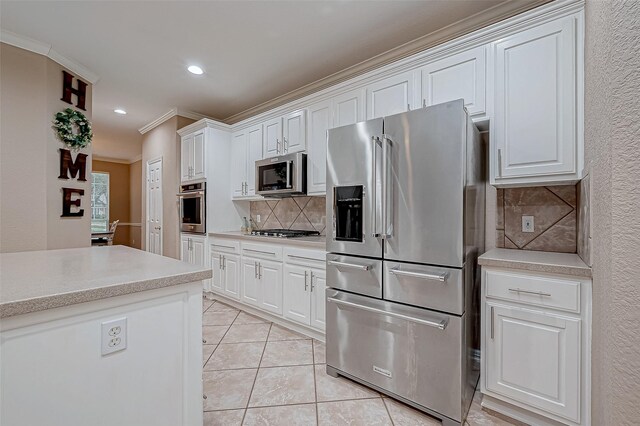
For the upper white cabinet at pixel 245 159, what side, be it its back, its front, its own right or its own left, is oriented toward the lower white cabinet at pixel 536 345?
left

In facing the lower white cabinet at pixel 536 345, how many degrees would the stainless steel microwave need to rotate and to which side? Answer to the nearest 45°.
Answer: approximately 90° to its left

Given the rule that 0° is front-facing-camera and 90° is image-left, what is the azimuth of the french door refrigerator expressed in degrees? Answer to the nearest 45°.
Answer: approximately 45°

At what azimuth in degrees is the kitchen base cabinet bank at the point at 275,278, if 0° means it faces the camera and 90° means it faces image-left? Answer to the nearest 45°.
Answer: approximately 45°

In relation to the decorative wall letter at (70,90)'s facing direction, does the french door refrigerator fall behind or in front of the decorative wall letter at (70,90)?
in front

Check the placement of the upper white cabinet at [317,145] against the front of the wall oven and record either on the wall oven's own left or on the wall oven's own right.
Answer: on the wall oven's own left

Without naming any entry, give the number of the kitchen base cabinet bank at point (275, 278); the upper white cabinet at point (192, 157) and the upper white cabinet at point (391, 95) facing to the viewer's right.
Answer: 0

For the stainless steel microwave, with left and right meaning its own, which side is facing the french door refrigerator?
left
